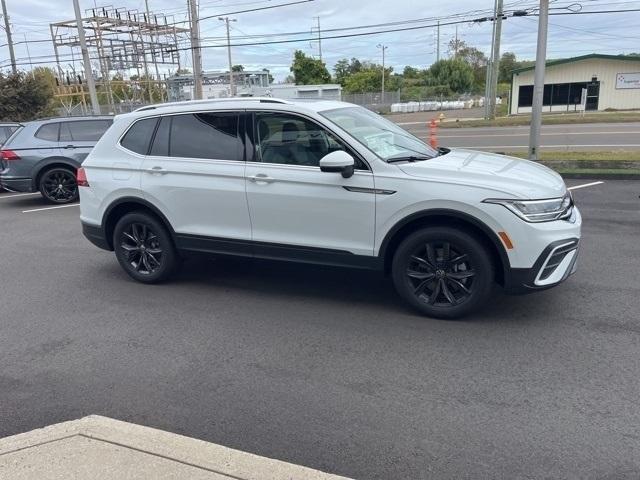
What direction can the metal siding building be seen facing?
toward the camera

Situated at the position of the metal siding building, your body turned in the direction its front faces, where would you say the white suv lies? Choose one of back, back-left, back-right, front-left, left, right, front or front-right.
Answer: front

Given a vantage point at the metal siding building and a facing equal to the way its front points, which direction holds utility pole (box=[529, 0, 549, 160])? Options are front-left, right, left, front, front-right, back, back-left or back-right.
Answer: front

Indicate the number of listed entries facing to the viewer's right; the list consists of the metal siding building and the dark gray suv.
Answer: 1

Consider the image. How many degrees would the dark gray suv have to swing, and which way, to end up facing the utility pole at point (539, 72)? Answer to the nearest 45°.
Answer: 0° — it already faces it

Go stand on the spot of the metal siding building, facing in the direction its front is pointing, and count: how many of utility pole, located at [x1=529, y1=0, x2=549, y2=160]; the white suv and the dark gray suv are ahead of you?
3

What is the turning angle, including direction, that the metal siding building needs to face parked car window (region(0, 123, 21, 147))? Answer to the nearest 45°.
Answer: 0° — it already faces it

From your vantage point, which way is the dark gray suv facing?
to the viewer's right

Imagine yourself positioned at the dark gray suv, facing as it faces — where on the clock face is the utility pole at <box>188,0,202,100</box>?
The utility pole is roughly at 10 o'clock from the dark gray suv.

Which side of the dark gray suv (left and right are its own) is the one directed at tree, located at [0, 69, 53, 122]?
left

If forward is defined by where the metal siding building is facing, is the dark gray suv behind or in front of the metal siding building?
in front
